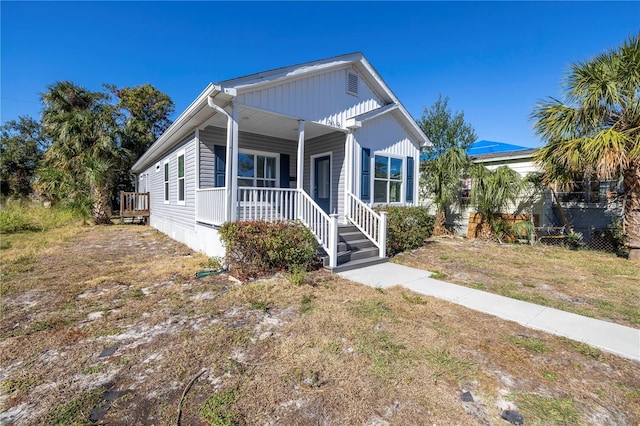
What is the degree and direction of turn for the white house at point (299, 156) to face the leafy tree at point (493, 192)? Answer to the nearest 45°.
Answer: approximately 45° to its left

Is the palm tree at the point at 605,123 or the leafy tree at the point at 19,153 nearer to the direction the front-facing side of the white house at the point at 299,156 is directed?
the palm tree

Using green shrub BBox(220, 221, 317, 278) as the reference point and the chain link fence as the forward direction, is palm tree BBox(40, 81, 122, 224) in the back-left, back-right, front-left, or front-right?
back-left

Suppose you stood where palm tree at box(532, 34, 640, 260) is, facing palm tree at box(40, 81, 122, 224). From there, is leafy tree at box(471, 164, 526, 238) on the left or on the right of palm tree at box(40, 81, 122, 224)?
right

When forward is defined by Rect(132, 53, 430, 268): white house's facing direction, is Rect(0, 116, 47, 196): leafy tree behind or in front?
behind

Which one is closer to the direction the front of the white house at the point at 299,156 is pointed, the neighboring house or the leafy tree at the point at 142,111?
the neighboring house

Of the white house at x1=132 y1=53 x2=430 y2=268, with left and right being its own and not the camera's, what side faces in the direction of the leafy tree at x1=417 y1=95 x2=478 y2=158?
left

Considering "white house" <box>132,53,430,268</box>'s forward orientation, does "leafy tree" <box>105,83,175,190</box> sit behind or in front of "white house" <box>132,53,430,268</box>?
behind

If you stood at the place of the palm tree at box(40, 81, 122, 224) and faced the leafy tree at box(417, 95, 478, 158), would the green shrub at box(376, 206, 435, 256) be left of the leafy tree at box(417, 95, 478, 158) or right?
right

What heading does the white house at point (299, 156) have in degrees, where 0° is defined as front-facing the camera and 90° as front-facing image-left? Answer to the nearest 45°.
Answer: approximately 315°

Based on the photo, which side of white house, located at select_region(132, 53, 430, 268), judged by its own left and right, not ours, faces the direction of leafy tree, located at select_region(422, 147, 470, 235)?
left

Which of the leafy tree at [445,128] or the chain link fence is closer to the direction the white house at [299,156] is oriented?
the chain link fence
